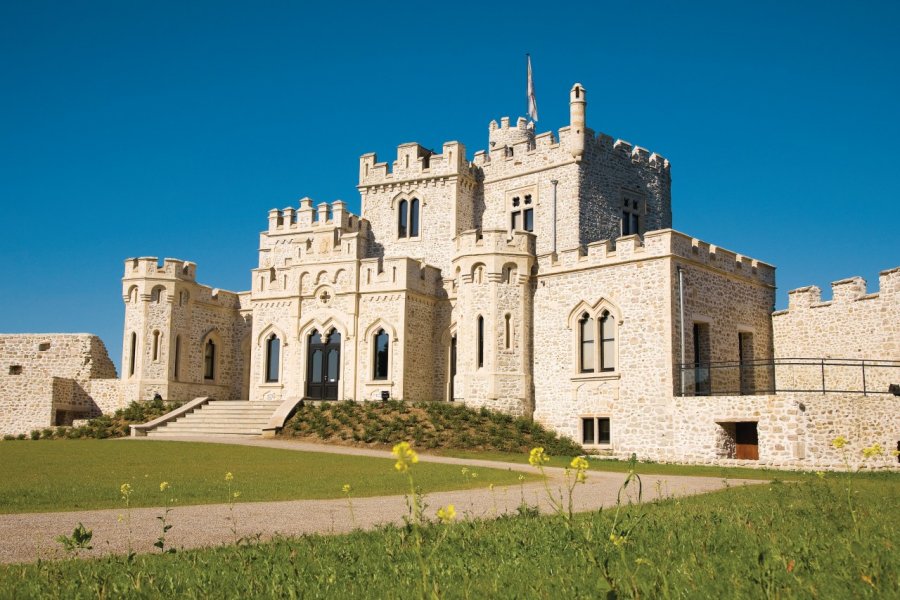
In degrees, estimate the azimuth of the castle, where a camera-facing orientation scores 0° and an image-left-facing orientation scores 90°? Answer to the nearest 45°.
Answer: approximately 45°

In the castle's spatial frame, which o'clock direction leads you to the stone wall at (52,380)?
The stone wall is roughly at 2 o'clock from the castle.

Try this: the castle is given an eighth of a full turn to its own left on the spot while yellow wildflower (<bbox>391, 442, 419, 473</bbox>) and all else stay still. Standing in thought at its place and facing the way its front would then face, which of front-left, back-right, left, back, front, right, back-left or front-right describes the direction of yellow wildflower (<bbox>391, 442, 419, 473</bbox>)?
front
